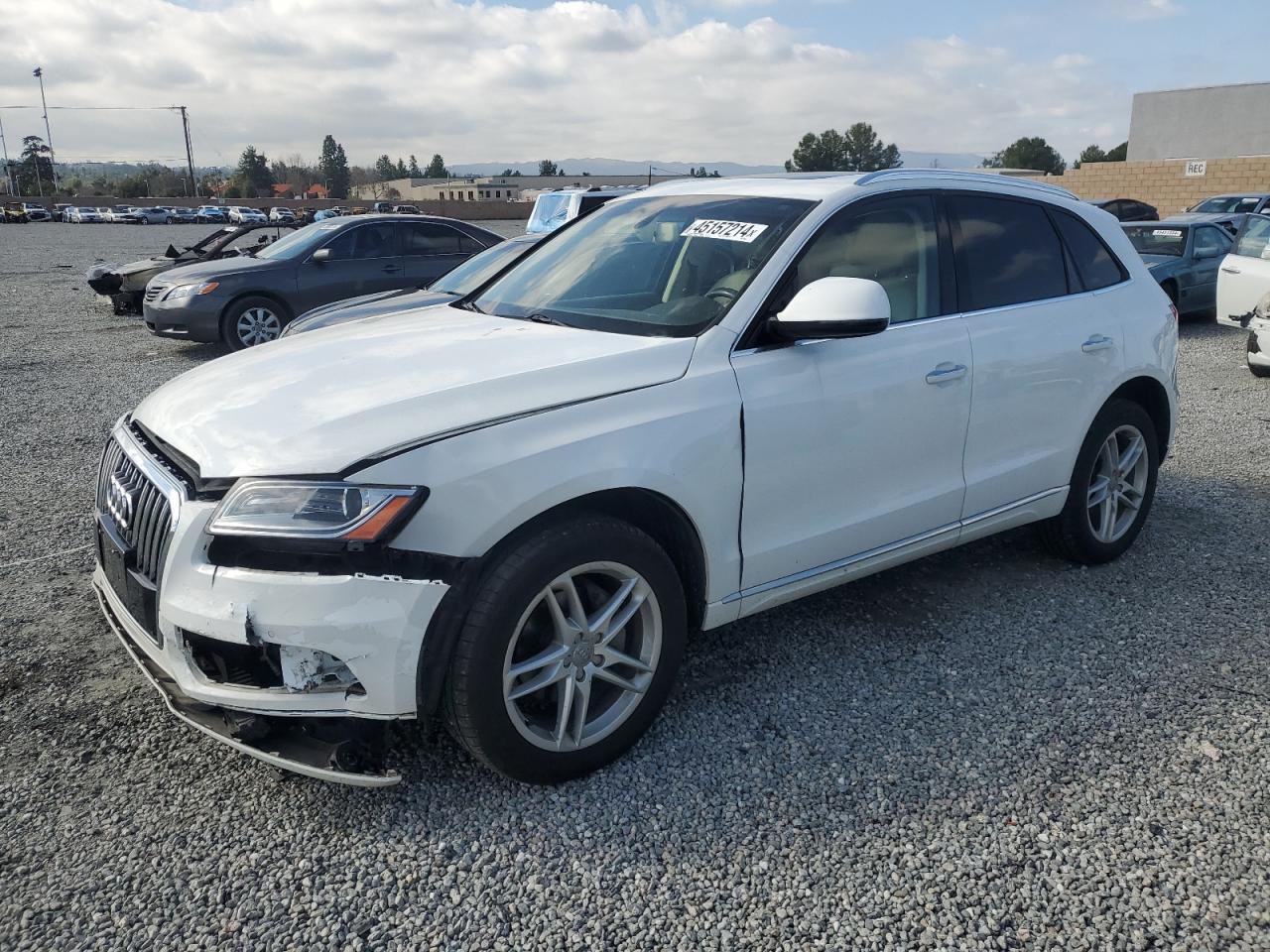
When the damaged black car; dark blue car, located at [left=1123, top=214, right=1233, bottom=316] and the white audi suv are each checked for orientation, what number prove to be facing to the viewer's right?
0

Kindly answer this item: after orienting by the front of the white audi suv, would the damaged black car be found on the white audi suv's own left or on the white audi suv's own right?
on the white audi suv's own right

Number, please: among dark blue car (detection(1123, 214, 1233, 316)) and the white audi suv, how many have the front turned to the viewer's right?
0

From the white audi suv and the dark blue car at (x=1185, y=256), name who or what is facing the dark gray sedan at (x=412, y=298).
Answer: the dark blue car at (x=1185, y=256)

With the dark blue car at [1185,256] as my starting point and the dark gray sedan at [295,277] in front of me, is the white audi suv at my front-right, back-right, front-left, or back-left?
front-left

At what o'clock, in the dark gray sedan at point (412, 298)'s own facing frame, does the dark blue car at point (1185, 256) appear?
the dark blue car at point (1185, 256) is roughly at 7 o'clock from the dark gray sedan at point (412, 298).

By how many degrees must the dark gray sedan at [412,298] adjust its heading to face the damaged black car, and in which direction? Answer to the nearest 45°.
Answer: approximately 90° to its right

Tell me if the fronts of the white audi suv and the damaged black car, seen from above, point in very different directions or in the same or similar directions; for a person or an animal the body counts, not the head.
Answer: same or similar directions

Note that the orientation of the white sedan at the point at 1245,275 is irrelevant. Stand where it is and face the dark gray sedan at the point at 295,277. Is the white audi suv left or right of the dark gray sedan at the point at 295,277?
left

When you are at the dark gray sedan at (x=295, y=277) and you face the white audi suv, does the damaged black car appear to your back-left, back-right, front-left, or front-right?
back-right

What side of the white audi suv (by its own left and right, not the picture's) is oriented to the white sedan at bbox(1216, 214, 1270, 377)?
back

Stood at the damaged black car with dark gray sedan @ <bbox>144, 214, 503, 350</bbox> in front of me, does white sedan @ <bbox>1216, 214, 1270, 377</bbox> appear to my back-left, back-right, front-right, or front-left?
front-left

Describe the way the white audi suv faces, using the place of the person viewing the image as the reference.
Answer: facing the viewer and to the left of the viewer

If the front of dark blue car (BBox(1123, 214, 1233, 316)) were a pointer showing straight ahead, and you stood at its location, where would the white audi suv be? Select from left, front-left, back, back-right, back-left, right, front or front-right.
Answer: front-left

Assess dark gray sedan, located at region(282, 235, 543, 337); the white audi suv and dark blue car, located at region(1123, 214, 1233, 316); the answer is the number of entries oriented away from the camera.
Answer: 0
